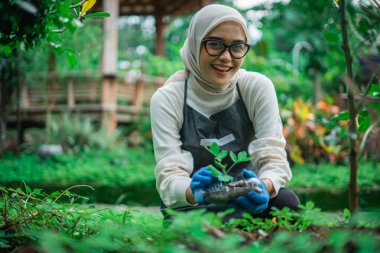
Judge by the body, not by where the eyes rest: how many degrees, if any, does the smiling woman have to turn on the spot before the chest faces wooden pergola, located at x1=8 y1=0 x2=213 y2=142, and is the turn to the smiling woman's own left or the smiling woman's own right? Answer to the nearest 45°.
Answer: approximately 180°

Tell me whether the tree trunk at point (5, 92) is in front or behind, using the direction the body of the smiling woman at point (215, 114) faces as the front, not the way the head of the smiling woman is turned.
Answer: behind

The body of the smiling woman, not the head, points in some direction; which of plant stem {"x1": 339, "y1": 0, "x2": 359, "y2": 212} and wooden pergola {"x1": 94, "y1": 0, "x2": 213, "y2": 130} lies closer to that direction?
the plant stem

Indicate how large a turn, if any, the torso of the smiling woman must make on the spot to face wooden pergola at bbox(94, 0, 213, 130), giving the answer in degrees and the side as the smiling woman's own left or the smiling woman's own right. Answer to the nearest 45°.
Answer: approximately 180°

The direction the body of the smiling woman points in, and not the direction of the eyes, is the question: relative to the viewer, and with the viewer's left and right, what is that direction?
facing the viewer
